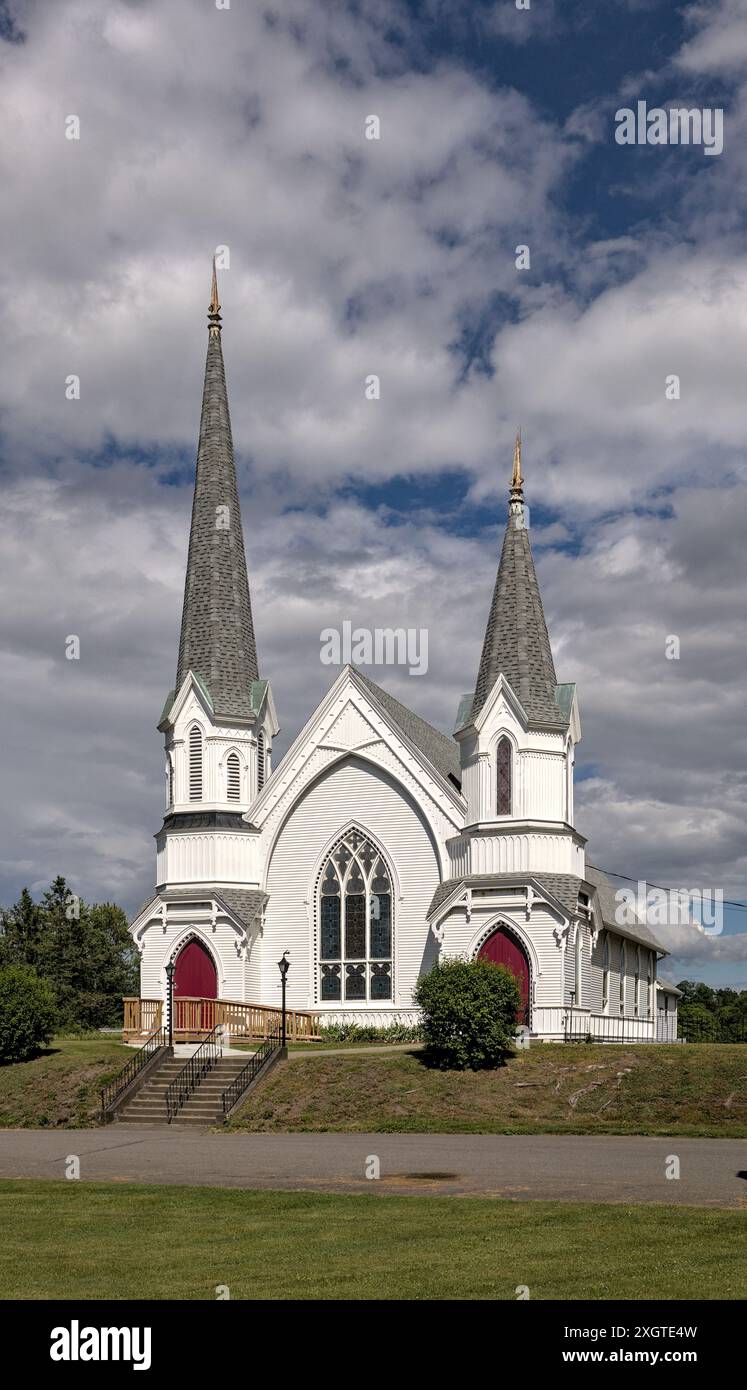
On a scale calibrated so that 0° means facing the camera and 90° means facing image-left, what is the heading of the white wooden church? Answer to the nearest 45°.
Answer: approximately 0°

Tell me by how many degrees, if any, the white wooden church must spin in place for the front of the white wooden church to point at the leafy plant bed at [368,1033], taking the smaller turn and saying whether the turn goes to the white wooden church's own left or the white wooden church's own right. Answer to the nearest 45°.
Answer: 0° — it already faces it
